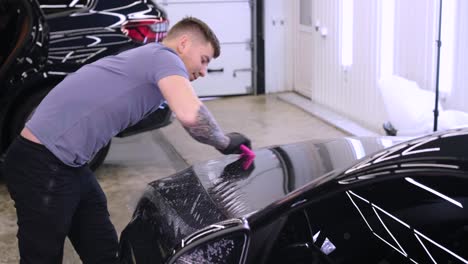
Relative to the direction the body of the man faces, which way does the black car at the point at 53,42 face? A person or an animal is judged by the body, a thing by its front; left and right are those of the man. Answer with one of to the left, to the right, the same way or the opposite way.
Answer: the opposite way

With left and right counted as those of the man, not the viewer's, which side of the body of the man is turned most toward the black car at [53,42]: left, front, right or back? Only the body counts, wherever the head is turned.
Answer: left

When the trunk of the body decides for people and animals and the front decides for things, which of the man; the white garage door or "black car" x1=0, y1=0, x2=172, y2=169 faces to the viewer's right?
the man

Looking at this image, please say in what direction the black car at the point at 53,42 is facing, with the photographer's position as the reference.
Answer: facing to the left of the viewer

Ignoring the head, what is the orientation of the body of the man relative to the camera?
to the viewer's right

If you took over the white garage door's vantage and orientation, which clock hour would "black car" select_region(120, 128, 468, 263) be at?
The black car is roughly at 12 o'clock from the white garage door.

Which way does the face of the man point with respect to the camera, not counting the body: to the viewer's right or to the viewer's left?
to the viewer's right

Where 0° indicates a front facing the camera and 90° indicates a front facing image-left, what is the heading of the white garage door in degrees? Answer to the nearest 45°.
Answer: approximately 0°

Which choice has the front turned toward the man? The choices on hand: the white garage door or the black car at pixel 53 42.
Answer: the white garage door

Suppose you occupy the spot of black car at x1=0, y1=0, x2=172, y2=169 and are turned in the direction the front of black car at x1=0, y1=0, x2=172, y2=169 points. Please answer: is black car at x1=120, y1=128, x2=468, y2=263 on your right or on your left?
on your left

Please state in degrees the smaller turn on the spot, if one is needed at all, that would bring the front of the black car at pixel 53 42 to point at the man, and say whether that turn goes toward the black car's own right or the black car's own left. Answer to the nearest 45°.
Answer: approximately 90° to the black car's own left

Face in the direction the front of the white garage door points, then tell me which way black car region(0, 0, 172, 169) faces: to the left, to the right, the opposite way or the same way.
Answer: to the right
